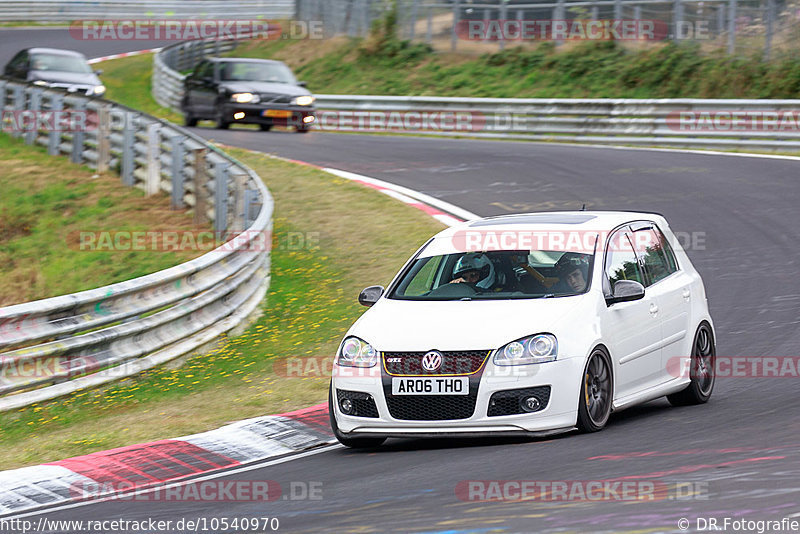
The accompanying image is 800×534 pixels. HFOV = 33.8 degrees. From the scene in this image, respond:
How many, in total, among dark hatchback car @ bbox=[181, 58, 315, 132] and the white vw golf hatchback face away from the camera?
0

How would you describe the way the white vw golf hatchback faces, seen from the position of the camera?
facing the viewer and to the left of the viewer

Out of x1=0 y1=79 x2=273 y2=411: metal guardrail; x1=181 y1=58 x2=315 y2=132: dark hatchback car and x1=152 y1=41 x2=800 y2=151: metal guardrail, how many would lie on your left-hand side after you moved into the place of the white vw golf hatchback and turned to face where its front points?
0

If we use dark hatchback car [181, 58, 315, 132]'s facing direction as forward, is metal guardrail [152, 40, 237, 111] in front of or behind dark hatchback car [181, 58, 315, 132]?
behind

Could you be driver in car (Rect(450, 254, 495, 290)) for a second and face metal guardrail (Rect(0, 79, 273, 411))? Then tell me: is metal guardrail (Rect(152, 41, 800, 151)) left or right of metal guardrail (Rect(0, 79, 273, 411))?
right

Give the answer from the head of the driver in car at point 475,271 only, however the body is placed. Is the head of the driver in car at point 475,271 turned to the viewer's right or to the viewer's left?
to the viewer's left

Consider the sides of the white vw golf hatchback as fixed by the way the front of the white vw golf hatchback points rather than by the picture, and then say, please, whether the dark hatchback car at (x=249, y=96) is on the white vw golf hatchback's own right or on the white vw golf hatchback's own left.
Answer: on the white vw golf hatchback's own right

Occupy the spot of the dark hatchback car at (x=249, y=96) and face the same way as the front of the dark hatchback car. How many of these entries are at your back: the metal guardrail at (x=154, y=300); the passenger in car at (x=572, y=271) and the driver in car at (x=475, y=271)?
0

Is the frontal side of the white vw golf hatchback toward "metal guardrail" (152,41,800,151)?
no

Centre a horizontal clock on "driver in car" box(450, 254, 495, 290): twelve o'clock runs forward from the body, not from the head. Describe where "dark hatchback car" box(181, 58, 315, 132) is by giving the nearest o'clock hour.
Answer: The dark hatchback car is roughly at 4 o'clock from the driver in car.

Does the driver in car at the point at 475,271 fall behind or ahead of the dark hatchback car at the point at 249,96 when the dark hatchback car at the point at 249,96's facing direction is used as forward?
ahead

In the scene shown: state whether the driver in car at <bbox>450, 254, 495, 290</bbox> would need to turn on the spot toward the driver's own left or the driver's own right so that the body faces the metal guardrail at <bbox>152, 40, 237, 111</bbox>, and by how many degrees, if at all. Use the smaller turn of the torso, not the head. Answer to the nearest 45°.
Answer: approximately 135° to the driver's own right

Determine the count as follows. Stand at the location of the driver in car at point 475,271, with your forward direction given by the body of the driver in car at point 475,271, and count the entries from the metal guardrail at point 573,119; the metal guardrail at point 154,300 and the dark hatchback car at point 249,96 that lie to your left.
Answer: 0

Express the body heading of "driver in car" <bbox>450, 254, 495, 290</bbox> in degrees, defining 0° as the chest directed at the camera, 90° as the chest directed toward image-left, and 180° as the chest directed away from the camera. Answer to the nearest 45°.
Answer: approximately 45°

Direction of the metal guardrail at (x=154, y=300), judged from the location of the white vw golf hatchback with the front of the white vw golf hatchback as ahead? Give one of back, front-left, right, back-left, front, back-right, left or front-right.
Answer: right

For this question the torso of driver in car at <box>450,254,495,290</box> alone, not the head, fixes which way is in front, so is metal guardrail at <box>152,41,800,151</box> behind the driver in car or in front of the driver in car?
behind

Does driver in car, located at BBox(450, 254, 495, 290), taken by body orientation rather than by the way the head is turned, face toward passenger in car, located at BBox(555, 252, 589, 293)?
no

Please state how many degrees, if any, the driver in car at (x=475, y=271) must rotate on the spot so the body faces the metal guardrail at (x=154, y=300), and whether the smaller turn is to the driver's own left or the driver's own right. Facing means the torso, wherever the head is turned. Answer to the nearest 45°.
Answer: approximately 90° to the driver's own right

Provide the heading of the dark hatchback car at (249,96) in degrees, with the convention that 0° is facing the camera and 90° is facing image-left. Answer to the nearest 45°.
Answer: approximately 315°
